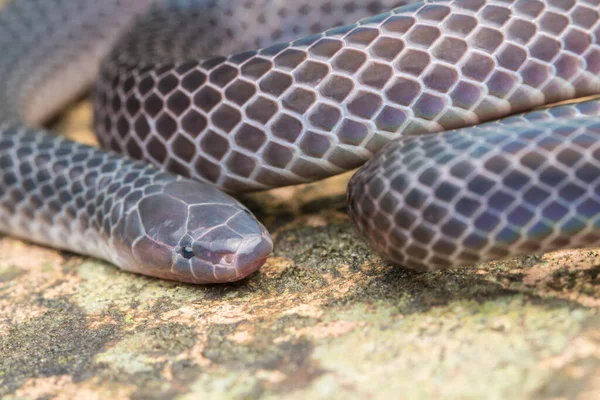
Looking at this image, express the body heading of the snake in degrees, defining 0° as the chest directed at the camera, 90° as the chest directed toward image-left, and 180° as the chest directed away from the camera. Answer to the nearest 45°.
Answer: approximately 315°
